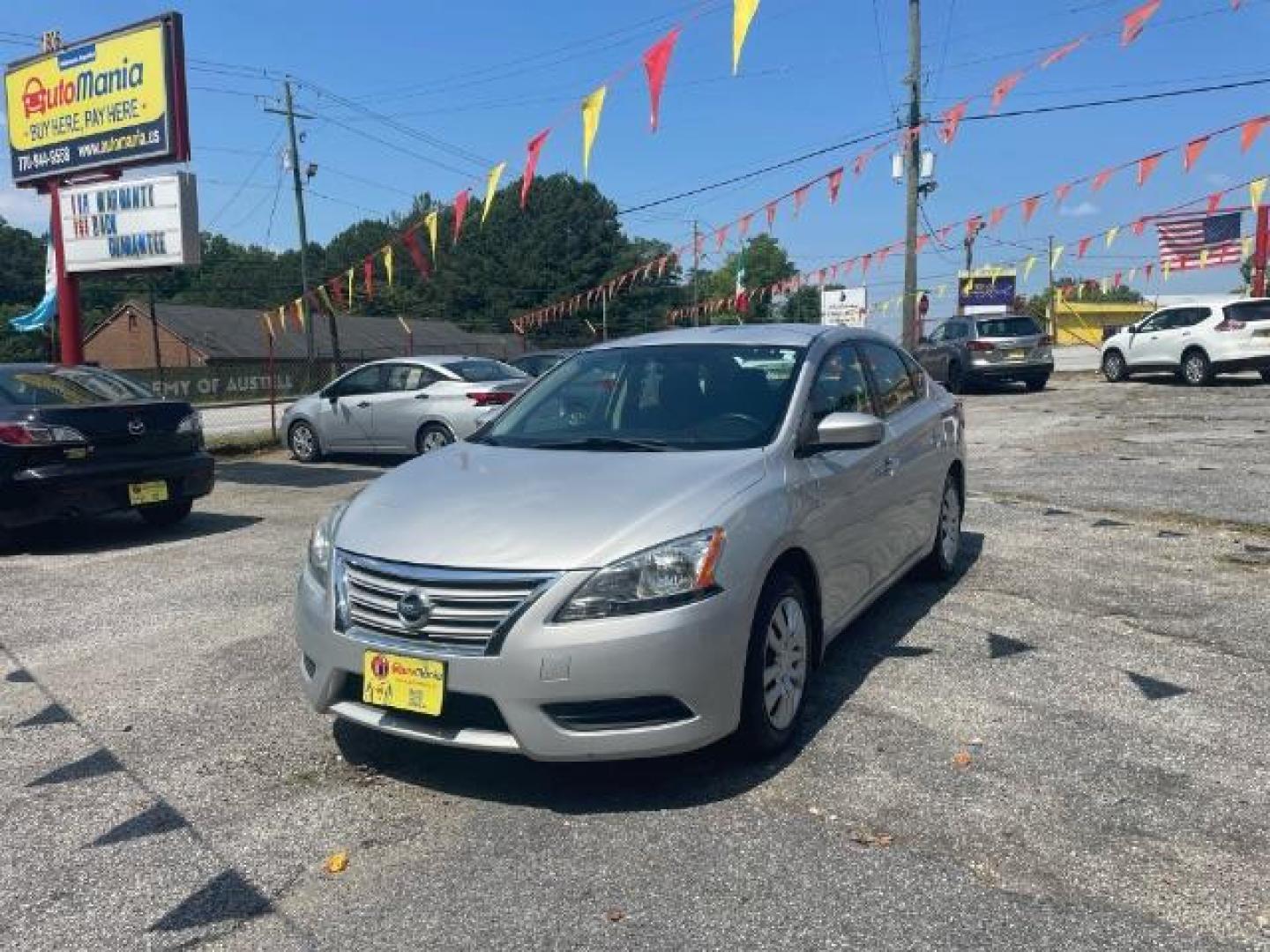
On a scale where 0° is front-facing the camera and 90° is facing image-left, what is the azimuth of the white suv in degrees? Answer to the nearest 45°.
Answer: approximately 135°

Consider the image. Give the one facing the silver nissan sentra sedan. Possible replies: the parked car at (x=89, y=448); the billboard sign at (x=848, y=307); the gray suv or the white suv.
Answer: the billboard sign

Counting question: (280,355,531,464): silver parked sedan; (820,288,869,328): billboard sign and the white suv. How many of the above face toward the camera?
1

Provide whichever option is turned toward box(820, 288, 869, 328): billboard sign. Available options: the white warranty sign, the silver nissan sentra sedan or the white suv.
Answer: the white suv

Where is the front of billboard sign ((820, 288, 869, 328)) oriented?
toward the camera

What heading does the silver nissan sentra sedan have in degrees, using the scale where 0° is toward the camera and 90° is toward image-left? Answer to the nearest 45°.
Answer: approximately 45°

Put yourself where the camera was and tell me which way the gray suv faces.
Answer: facing away from the viewer and to the left of the viewer

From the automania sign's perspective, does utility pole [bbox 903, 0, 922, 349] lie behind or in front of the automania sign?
behind

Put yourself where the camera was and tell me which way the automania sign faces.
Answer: facing the viewer and to the left of the viewer

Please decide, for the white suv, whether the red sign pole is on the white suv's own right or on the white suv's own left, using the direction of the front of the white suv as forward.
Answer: on the white suv's own left

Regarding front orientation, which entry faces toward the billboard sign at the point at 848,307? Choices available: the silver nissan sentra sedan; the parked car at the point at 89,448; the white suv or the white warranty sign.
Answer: the white suv

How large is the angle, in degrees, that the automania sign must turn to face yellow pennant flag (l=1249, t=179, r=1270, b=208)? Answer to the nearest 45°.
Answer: approximately 135° to its left

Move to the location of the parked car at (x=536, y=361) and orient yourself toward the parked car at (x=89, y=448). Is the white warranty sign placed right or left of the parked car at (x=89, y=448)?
right

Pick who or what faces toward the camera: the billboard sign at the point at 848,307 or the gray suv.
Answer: the billboard sign

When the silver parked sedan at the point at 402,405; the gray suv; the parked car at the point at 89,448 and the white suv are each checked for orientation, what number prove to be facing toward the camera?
0
